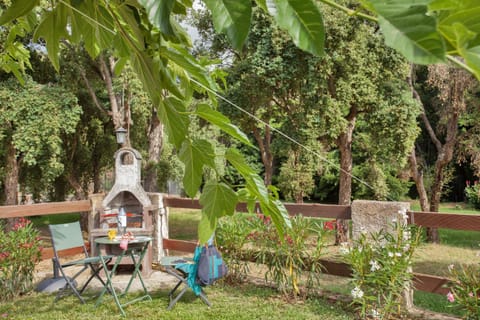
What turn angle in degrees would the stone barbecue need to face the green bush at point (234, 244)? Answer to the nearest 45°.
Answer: approximately 45° to its left

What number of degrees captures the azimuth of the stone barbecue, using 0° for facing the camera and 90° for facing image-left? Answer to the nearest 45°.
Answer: approximately 0°

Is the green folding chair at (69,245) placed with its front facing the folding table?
yes

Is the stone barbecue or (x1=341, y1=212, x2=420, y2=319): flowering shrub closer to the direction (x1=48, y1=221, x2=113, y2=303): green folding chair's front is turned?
the flowering shrub

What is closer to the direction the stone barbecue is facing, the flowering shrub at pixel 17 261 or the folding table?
the folding table

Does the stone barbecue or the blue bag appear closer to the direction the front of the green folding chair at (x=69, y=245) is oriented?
the blue bag

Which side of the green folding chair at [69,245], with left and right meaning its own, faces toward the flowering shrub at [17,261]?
back

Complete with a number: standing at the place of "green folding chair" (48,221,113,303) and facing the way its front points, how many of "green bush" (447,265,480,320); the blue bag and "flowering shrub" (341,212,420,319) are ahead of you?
3
